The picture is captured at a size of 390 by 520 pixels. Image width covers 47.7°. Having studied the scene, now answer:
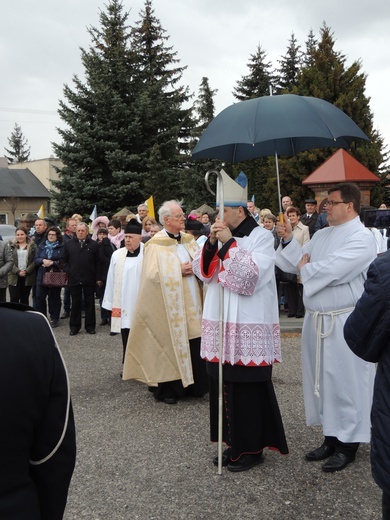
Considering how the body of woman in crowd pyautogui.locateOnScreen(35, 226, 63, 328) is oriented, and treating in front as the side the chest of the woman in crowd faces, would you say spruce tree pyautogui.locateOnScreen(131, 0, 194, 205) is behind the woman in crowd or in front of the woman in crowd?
behind

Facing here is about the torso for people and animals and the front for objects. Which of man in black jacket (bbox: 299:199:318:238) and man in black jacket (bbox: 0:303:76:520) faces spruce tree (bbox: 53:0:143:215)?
man in black jacket (bbox: 0:303:76:520)

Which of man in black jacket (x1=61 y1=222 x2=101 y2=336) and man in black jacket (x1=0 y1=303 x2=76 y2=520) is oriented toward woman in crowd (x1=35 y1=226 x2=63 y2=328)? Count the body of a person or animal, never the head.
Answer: man in black jacket (x1=0 y1=303 x2=76 y2=520)

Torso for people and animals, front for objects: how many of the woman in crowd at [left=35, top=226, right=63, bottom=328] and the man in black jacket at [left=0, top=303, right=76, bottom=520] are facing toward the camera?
1

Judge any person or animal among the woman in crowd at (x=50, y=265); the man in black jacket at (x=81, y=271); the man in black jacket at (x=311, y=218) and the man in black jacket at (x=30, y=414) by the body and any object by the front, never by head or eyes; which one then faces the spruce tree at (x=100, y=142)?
the man in black jacket at (x=30, y=414)

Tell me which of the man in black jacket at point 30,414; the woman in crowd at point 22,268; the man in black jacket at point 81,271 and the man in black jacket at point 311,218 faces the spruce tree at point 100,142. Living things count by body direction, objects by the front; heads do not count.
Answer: the man in black jacket at point 30,414

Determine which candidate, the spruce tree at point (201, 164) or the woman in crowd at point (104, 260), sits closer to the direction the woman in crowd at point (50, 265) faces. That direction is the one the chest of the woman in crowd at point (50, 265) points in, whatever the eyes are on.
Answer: the woman in crowd

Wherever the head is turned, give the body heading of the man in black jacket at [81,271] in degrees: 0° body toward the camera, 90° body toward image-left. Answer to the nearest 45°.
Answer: approximately 0°

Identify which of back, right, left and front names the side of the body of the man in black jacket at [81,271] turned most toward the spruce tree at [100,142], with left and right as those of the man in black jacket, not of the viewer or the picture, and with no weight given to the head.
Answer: back

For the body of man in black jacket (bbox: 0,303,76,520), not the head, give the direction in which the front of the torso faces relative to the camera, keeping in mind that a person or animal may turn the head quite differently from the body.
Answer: away from the camera

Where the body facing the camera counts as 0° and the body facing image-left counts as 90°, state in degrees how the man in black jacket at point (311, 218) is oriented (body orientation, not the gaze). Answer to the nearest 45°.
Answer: approximately 0°

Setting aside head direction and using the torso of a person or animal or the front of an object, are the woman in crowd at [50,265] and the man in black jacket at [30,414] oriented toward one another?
yes
